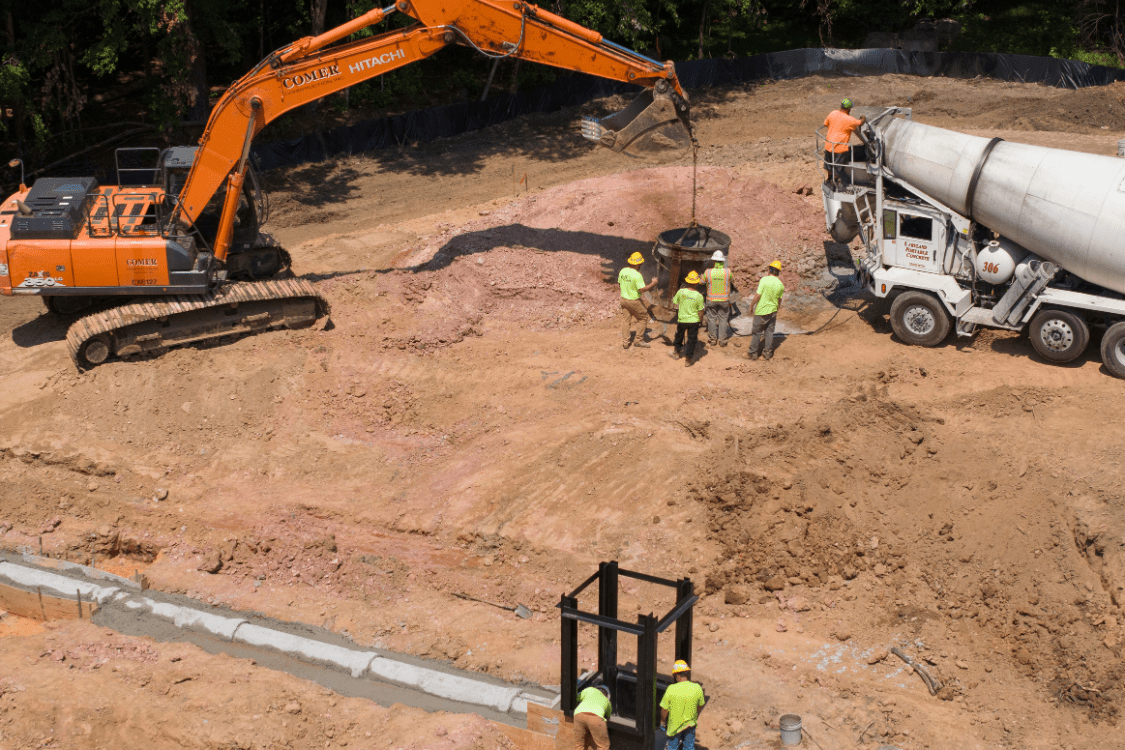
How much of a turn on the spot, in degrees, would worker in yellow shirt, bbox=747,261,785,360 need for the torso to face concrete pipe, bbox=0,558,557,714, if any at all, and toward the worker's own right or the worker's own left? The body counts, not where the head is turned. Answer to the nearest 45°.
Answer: approximately 90° to the worker's own left

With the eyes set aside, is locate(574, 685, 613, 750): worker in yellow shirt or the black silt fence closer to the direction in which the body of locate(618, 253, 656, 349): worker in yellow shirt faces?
the black silt fence

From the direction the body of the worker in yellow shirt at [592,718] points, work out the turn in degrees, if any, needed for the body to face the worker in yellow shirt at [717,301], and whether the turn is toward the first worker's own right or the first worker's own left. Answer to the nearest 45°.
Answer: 0° — they already face them

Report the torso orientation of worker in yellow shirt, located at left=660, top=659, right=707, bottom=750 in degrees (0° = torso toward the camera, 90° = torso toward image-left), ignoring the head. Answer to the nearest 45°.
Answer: approximately 180°

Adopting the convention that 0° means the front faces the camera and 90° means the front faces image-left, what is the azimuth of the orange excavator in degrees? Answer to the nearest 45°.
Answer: approximately 270°

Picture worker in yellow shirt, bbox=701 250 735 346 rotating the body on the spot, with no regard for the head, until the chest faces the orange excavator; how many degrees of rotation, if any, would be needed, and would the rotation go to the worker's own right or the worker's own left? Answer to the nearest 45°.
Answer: approximately 90° to the worker's own left

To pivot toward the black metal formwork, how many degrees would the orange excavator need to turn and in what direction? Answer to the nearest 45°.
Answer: approximately 90° to its right

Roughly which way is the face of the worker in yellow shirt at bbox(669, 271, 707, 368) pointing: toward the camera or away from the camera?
away from the camera

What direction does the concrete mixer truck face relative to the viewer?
to the viewer's left

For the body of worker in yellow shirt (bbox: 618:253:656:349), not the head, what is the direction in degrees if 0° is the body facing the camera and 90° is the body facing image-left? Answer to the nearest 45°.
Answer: approximately 225°
